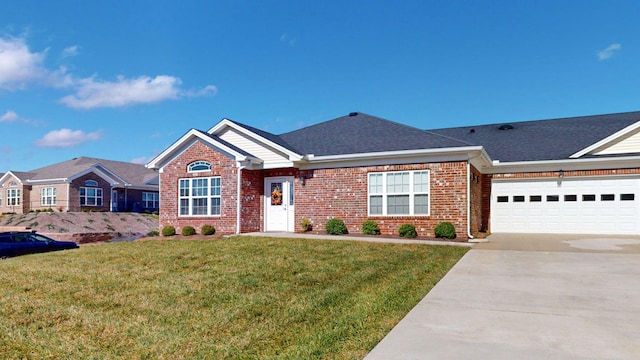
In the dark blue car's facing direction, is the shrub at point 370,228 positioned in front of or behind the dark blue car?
in front

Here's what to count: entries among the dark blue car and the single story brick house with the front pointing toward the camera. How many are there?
1

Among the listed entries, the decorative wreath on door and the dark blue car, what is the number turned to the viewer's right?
1

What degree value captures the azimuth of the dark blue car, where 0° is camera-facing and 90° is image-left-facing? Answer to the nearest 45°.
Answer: approximately 270°

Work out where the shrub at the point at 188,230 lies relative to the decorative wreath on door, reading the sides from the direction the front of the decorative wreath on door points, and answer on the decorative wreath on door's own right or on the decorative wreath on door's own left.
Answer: on the decorative wreath on door's own right

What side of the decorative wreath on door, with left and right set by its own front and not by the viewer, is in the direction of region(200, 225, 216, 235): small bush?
right

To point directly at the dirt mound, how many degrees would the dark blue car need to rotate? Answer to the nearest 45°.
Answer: approximately 90° to its left

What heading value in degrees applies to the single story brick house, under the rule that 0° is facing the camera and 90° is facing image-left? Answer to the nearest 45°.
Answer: approximately 0°
